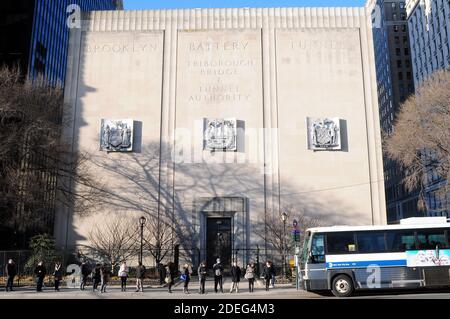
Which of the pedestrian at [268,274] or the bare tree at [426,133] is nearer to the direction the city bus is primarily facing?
the pedestrian

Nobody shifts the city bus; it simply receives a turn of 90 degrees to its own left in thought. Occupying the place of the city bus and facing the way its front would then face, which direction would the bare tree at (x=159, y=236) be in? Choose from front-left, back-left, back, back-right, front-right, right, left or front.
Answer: back-right

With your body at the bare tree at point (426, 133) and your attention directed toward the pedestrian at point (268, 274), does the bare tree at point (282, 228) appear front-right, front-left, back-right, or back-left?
front-right

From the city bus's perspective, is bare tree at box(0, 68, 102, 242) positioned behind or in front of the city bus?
in front

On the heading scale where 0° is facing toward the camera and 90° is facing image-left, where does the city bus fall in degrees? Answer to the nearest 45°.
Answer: approximately 90°

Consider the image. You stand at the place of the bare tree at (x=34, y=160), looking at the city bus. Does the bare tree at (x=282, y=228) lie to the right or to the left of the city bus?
left

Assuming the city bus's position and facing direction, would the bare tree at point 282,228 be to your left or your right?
on your right

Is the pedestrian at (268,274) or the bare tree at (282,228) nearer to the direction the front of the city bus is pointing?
the pedestrian

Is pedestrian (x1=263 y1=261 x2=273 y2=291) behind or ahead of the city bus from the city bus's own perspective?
ahead

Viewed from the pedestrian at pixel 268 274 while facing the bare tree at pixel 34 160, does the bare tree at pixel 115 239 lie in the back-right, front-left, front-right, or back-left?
front-right
